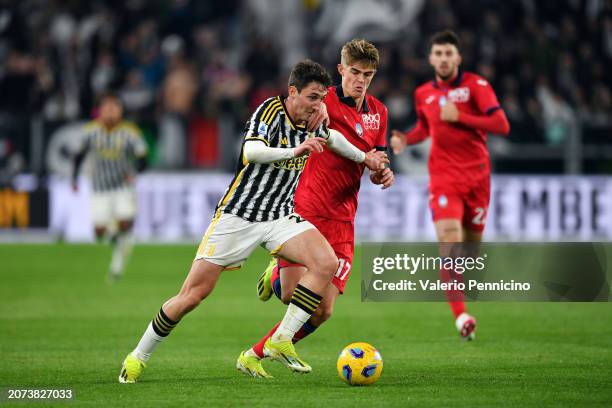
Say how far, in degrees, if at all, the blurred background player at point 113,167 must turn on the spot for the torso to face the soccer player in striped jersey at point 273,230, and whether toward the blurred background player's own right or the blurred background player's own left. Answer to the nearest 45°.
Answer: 0° — they already face them

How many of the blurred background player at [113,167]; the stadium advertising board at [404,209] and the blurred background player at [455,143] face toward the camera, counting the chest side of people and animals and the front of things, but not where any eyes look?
3

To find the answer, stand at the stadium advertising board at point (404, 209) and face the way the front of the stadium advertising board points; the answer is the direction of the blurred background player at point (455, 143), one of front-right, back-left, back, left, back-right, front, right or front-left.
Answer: front

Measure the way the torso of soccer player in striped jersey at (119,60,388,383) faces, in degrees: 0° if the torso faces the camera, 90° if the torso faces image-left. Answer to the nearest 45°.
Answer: approximately 315°

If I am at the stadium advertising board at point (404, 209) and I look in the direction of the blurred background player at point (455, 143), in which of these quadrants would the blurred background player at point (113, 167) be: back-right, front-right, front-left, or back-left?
front-right

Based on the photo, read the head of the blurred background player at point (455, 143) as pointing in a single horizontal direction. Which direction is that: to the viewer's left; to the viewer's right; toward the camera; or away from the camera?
toward the camera

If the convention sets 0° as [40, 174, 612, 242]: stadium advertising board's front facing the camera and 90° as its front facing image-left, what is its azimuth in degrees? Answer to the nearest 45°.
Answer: approximately 0°

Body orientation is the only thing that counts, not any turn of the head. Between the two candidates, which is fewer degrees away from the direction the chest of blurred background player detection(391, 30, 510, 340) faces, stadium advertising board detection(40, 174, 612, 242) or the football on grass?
the football on grass

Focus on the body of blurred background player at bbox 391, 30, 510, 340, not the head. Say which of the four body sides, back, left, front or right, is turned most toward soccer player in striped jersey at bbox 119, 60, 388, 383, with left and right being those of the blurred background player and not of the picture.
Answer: front

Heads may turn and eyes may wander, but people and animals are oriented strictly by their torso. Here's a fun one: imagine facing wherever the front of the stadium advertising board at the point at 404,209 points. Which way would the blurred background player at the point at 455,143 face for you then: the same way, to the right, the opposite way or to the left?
the same way

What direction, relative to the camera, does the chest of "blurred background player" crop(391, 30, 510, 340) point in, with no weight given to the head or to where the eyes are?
toward the camera

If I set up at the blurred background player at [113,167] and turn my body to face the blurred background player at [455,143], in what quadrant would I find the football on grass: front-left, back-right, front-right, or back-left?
front-right
